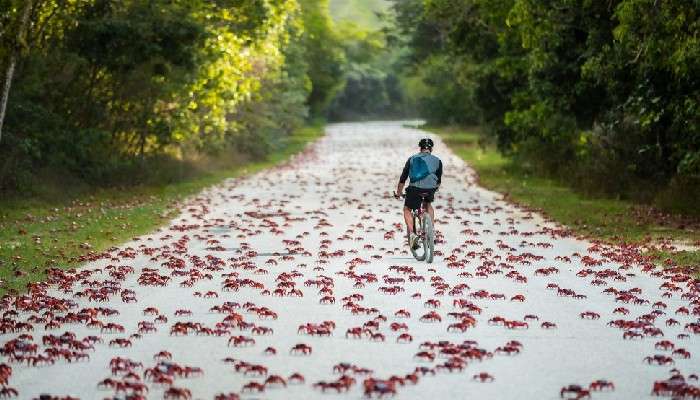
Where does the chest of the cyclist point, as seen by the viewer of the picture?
away from the camera

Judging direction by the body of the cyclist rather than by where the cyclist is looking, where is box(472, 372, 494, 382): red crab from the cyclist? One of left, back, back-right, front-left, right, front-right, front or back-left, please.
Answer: back
